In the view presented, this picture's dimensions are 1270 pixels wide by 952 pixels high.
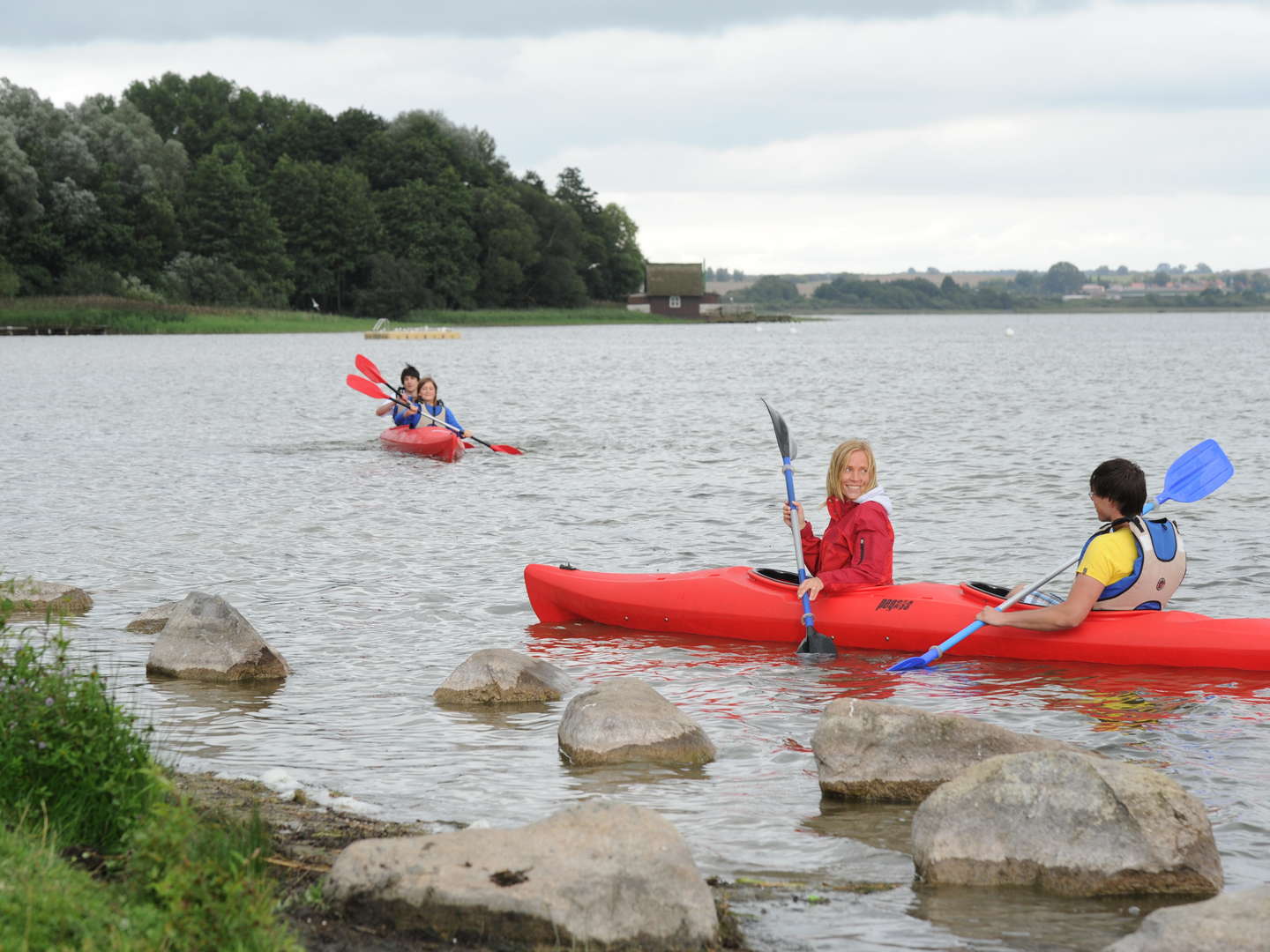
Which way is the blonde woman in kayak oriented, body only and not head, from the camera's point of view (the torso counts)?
to the viewer's left

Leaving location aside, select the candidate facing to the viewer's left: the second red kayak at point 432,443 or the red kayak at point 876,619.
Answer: the red kayak

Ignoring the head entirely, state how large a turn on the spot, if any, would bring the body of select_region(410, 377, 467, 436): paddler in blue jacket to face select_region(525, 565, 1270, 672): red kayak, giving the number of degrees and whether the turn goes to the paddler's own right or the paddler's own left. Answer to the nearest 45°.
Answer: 0° — they already face it

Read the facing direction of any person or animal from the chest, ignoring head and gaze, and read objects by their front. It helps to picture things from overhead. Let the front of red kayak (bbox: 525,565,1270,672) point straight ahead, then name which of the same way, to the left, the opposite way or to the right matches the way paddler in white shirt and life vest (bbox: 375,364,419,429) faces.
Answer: to the left

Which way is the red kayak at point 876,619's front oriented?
to the viewer's left

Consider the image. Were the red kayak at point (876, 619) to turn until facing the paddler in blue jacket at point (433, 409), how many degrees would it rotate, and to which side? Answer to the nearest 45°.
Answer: approximately 45° to its right

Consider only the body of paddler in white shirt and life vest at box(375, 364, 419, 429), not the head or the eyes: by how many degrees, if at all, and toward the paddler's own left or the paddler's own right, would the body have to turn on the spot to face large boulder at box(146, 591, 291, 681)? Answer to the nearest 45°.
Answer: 0° — they already face it

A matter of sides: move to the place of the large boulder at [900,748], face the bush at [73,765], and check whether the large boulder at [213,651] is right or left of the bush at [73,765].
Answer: right

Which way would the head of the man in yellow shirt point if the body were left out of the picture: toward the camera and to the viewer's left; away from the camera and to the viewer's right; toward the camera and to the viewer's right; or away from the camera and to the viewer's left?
away from the camera and to the viewer's left

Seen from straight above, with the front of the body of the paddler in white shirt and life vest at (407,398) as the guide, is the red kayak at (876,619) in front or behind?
in front

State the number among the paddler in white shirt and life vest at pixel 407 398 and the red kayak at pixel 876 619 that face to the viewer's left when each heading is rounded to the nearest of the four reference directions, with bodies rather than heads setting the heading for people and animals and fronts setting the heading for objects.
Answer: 1

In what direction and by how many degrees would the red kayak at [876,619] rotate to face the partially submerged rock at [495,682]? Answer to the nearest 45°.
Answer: approximately 45° to its left

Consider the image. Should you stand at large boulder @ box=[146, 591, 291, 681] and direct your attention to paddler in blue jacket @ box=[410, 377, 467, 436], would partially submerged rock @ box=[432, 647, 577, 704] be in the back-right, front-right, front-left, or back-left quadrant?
back-right
